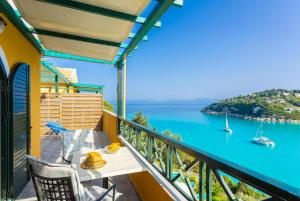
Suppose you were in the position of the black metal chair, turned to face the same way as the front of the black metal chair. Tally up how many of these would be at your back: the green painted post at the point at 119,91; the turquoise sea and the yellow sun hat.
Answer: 0

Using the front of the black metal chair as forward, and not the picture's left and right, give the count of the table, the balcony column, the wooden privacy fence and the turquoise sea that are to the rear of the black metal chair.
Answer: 0

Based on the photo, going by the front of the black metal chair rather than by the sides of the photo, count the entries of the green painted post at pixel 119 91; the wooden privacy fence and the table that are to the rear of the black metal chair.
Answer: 0

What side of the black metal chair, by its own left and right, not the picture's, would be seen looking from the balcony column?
front

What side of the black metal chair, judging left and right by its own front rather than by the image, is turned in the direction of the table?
front

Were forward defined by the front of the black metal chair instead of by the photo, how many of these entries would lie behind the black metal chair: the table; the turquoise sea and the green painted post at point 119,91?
0

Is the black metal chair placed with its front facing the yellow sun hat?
yes

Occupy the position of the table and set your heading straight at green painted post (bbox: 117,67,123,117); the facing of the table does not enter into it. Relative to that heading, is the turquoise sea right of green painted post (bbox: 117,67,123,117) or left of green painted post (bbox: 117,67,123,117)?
right

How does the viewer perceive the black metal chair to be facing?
facing away from the viewer and to the right of the viewer

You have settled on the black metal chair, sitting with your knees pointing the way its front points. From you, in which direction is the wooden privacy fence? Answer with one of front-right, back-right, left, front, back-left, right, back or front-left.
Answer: front-left

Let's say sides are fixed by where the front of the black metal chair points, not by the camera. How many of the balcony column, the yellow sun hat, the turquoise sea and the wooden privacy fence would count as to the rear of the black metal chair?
0

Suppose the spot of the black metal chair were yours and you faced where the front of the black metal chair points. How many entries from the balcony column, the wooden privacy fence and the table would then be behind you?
0
